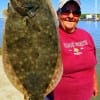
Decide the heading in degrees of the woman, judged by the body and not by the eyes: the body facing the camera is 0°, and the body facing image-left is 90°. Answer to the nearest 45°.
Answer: approximately 0°
